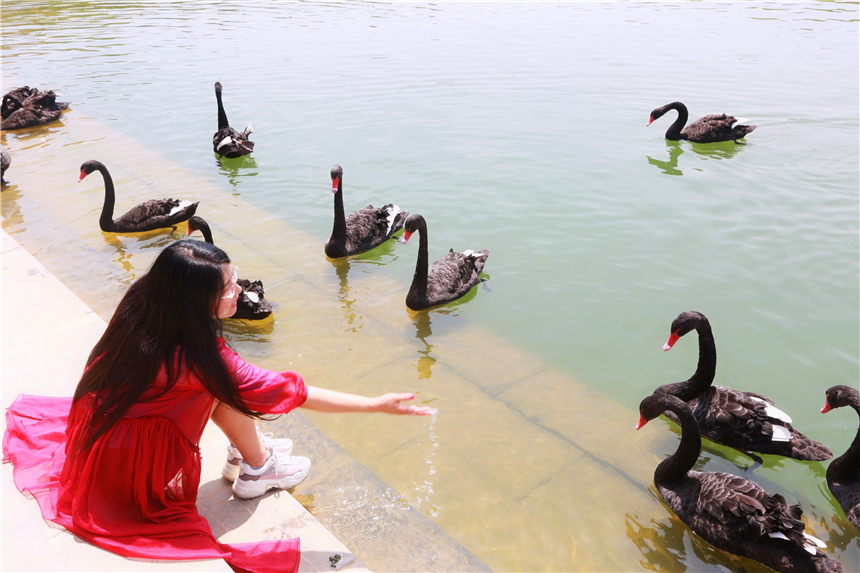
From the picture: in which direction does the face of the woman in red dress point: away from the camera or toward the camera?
away from the camera

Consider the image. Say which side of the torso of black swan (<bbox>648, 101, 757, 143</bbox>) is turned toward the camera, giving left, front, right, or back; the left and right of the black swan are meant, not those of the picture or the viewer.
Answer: left

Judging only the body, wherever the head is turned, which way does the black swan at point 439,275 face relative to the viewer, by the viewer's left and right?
facing the viewer and to the left of the viewer

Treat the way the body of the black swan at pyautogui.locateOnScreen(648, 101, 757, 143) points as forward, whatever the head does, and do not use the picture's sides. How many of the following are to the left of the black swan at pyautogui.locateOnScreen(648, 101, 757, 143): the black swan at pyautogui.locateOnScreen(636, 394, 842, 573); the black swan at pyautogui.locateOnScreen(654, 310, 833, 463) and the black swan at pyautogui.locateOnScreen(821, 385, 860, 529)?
3

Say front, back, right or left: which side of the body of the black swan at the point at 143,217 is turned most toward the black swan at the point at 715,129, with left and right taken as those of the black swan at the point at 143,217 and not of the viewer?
back

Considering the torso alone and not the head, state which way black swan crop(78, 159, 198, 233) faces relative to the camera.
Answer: to the viewer's left

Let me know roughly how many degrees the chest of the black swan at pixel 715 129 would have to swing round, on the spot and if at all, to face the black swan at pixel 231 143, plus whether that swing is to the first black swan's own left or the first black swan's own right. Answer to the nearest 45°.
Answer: approximately 45° to the first black swan's own left

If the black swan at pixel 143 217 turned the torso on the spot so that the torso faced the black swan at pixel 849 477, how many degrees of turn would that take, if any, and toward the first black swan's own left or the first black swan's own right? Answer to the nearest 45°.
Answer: approximately 135° to the first black swan's own left
